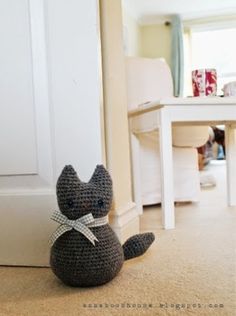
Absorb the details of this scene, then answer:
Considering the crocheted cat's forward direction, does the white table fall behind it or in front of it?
behind

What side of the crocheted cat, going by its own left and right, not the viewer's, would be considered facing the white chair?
back

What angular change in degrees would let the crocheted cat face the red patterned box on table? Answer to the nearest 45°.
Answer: approximately 135° to its left

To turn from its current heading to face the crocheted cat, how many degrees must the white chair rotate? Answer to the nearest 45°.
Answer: approximately 45° to its right

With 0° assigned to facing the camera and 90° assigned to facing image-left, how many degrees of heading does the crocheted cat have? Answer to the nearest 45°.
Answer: approximately 0°

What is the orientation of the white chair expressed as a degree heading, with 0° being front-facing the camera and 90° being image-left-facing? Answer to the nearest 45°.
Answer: approximately 315°
